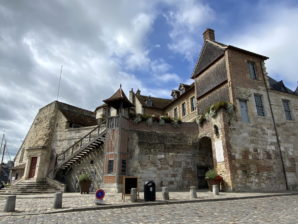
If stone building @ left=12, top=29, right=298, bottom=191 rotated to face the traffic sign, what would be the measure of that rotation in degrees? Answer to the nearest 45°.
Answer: approximately 45° to its right

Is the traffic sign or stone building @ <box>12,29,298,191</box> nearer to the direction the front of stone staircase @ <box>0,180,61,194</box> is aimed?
the traffic sign

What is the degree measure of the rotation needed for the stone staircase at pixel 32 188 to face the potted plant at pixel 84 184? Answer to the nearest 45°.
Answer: approximately 45° to its left

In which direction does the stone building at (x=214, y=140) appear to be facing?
toward the camera

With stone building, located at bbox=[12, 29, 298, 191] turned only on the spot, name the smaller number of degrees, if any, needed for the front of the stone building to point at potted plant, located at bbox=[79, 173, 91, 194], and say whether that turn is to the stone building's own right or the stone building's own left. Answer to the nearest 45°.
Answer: approximately 90° to the stone building's own right

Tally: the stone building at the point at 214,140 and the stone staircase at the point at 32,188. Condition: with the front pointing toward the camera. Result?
2
